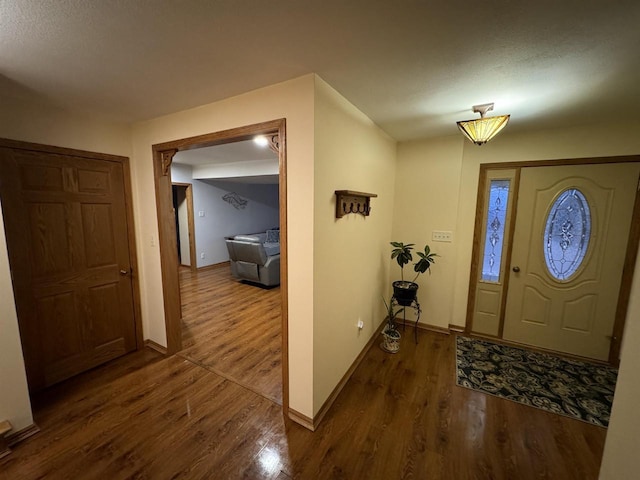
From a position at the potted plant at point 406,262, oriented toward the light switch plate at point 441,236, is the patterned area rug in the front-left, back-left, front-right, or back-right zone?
front-right

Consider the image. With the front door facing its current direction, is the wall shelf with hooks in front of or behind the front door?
in front

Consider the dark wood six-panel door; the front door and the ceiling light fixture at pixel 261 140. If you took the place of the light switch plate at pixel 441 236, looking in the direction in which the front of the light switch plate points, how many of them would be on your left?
1

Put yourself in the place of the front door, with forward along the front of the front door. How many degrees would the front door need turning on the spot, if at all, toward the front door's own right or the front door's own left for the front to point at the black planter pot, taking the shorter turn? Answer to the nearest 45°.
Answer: approximately 45° to the front door's own right

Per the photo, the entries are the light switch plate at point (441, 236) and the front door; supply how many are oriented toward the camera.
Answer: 2

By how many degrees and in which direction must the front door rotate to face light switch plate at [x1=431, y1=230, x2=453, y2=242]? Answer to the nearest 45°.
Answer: approximately 45° to its right

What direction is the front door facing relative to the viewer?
toward the camera

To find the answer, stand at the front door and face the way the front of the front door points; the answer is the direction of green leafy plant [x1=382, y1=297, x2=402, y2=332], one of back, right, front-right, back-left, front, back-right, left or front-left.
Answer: front-right

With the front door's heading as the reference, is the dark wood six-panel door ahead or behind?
ahead
